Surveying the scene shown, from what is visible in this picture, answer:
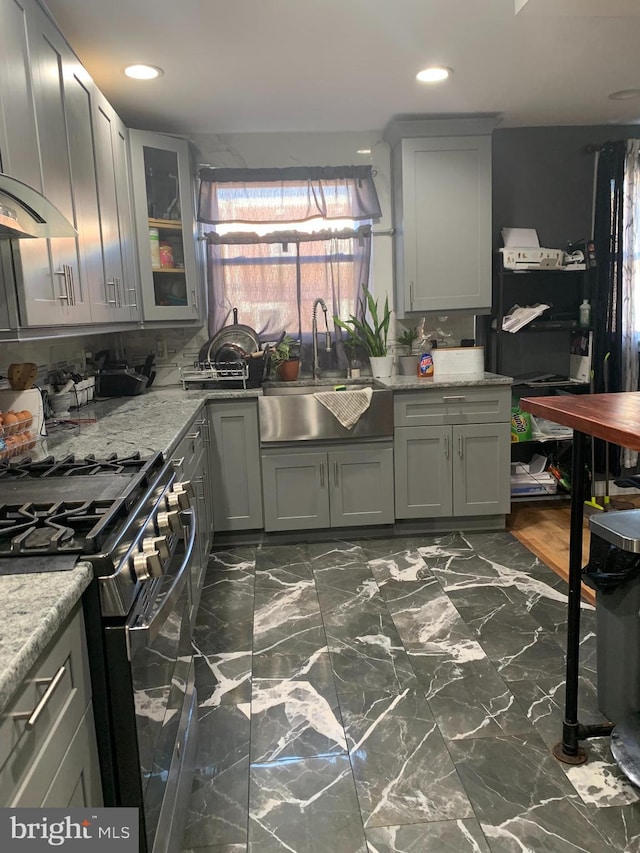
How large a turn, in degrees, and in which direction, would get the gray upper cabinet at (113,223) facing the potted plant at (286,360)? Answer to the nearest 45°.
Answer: approximately 45° to its left

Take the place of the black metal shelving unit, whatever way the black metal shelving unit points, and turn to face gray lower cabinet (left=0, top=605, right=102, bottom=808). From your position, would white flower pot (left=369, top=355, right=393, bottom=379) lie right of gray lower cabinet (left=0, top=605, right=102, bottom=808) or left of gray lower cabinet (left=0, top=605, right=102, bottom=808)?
right

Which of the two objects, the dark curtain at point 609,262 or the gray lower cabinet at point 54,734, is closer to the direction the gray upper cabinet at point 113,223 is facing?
the dark curtain

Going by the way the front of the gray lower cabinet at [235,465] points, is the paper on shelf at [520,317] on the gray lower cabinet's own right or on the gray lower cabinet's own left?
on the gray lower cabinet's own left

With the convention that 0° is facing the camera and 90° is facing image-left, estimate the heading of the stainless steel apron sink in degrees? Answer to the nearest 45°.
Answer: approximately 0°

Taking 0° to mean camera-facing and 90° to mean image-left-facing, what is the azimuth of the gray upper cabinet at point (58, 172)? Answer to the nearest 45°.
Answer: approximately 315°

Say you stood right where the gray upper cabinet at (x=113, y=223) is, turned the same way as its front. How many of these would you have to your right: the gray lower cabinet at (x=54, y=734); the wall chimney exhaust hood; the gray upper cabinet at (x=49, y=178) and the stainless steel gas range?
4

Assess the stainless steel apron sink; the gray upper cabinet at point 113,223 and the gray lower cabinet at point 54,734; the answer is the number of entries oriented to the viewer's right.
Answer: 2

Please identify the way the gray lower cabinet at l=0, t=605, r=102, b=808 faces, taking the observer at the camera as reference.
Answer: facing to the right of the viewer

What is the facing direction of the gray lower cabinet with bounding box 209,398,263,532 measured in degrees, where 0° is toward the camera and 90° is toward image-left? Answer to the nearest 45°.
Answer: approximately 0°

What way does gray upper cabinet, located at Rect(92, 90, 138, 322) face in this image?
to the viewer's right

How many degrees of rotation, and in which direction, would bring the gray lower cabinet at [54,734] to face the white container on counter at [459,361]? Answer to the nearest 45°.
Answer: approximately 45° to its left
